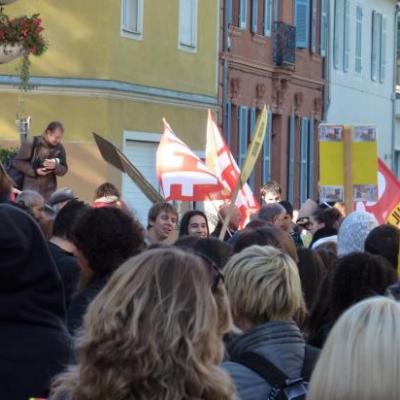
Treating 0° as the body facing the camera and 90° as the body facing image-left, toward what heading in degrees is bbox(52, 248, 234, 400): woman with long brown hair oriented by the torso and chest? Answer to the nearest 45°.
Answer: approximately 180°

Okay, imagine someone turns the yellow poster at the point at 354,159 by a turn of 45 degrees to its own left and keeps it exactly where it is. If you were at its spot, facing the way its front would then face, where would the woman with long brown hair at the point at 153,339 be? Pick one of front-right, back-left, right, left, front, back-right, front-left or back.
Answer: front-right

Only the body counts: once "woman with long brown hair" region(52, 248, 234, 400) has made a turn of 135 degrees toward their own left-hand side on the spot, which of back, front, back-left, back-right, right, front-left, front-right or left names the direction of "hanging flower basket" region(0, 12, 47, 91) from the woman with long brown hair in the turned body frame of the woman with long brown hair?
back-right

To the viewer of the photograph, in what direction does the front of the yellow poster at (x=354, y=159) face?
facing the viewer
